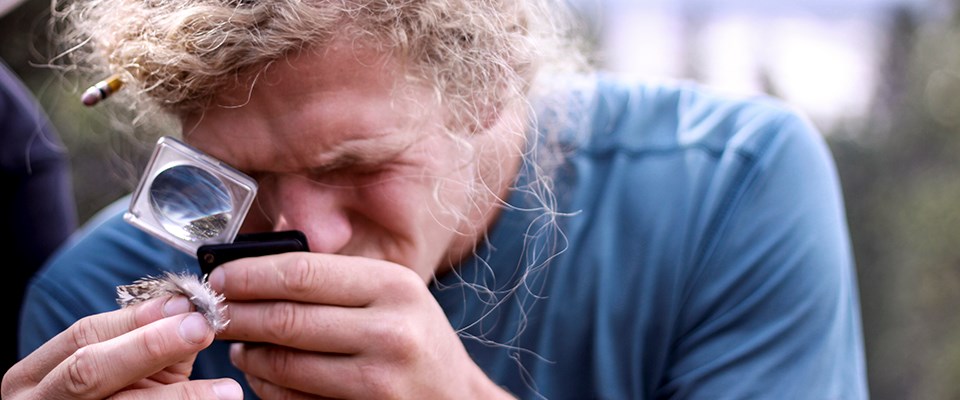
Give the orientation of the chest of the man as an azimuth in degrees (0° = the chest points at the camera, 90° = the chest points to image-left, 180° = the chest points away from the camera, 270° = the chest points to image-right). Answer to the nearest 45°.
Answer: approximately 45°
